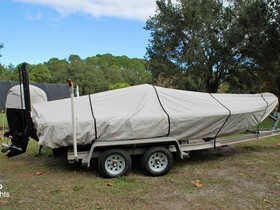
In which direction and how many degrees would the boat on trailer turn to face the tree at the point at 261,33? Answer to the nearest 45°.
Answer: approximately 45° to its left

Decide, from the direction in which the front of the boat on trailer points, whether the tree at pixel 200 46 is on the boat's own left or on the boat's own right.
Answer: on the boat's own left

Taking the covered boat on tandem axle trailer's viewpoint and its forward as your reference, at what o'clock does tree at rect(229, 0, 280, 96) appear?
The tree is roughly at 10 o'clock from the covered boat on tandem axle trailer.

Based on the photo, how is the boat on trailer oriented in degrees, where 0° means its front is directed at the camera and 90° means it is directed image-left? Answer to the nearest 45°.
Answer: approximately 270°
